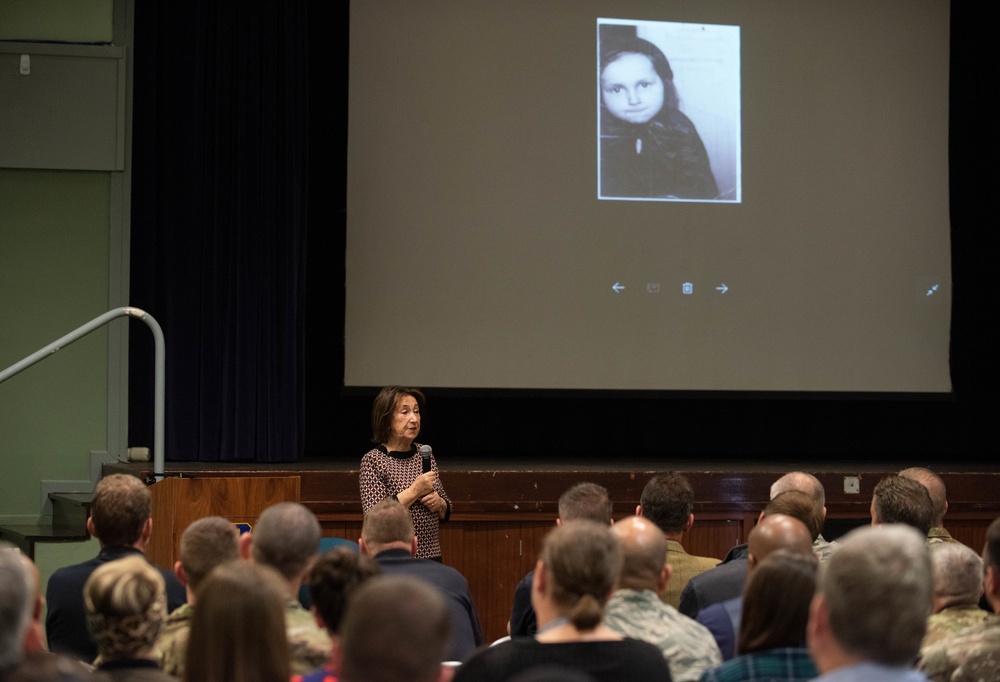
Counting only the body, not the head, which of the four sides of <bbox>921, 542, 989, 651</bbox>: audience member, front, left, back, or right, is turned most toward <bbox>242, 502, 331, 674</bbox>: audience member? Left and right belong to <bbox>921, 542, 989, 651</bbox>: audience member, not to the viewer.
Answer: left

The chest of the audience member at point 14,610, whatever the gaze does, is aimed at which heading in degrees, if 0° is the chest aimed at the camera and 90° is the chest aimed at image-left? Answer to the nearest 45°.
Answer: approximately 180°

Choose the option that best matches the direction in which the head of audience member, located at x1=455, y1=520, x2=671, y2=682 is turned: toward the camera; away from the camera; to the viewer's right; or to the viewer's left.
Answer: away from the camera

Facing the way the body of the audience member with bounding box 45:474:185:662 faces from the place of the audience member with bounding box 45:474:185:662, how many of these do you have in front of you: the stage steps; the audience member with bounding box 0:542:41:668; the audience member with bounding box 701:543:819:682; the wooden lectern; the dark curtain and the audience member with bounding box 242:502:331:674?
3

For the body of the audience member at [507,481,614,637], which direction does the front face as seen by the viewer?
away from the camera

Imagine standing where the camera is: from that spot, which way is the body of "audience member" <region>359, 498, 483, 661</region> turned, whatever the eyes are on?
away from the camera

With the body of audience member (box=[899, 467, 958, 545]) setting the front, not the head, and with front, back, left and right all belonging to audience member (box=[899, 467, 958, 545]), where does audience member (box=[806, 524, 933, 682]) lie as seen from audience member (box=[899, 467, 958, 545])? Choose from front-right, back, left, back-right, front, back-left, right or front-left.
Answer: back

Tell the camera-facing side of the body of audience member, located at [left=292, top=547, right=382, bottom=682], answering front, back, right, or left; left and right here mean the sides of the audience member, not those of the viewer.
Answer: back

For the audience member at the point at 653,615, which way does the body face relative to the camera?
away from the camera

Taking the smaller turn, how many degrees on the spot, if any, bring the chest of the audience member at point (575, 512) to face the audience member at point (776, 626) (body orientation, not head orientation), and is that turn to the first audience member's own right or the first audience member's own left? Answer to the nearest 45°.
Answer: approximately 180°

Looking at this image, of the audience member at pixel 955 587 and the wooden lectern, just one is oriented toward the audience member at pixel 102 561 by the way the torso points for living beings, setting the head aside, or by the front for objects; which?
the wooden lectern

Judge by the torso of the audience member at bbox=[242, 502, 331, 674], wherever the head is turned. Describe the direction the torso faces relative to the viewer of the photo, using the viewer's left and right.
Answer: facing away from the viewer
